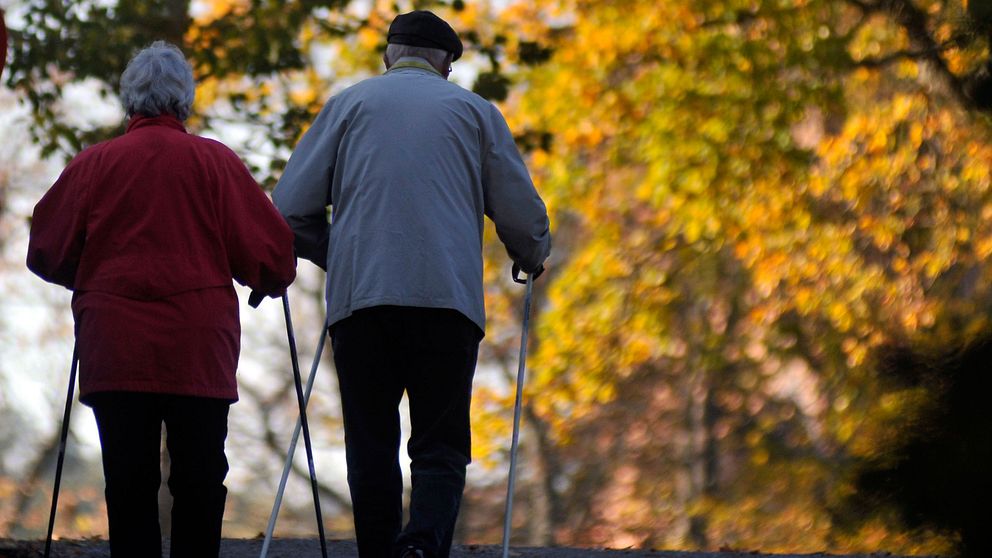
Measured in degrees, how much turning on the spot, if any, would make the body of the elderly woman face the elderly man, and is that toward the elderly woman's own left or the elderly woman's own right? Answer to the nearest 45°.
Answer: approximately 90° to the elderly woman's own right

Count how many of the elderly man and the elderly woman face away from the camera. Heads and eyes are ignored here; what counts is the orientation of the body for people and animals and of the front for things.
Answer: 2

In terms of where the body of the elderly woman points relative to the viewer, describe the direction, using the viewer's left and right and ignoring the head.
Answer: facing away from the viewer

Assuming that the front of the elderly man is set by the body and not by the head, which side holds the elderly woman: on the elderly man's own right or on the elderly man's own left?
on the elderly man's own left

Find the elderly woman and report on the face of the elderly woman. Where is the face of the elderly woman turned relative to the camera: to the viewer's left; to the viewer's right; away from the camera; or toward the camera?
away from the camera

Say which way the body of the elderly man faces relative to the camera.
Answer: away from the camera
